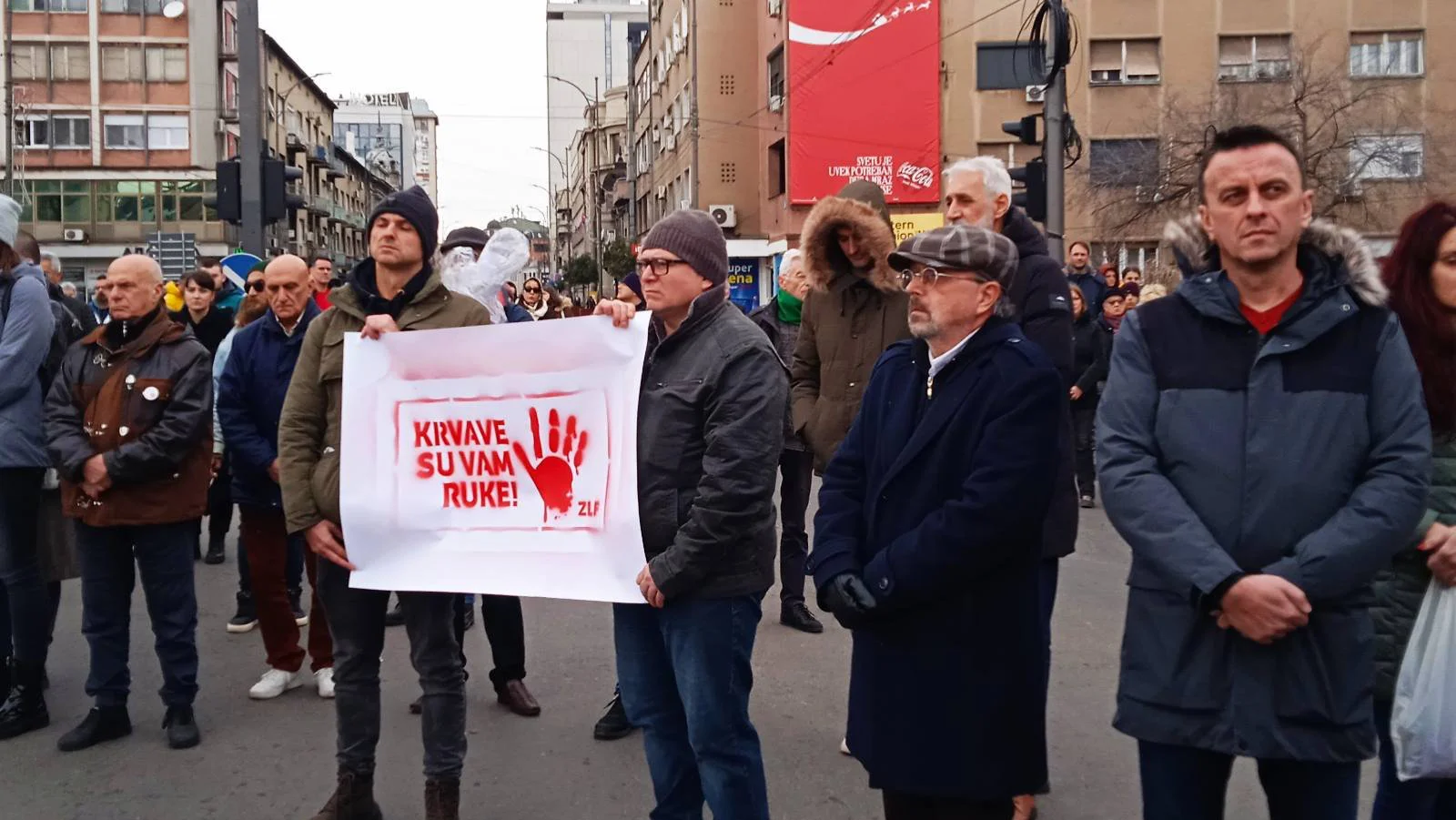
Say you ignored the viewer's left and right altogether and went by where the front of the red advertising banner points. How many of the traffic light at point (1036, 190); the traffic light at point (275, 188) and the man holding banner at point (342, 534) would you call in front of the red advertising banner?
3

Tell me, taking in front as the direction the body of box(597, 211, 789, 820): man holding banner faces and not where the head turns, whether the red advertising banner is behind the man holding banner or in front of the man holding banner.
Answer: behind

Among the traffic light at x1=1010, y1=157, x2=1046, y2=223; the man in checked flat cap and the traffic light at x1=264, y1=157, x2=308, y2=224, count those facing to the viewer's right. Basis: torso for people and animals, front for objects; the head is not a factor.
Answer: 1

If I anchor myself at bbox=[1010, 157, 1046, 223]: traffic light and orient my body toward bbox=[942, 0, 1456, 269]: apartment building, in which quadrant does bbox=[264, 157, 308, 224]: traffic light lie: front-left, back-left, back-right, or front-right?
back-left

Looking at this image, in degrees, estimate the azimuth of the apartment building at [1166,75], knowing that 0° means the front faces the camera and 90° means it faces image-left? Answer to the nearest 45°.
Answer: approximately 0°

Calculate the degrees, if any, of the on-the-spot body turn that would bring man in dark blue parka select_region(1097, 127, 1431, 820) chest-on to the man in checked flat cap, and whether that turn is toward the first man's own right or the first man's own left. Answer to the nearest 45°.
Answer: approximately 90° to the first man's own right

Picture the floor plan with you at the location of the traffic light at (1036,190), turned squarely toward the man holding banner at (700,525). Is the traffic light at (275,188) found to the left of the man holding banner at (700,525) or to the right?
right

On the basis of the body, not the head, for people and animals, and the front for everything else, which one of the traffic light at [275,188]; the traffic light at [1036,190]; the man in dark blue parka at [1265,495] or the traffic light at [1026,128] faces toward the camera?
the man in dark blue parka

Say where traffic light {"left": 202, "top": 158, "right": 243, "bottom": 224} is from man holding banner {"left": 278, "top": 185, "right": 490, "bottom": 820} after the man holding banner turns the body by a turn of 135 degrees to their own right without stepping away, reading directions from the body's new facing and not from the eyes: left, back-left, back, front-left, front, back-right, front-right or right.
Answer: front-right

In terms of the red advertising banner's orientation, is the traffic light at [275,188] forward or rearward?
forward
